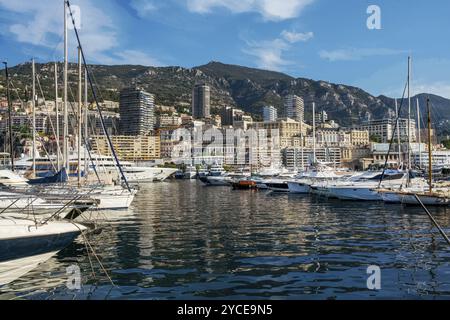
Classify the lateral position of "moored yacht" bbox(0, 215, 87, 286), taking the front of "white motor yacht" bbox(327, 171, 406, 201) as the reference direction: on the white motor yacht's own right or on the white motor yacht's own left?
on the white motor yacht's own left

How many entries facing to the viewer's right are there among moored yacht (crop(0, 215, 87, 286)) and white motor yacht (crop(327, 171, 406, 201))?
1

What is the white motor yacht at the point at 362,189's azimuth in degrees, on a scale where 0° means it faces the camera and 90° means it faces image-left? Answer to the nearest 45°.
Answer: approximately 90°

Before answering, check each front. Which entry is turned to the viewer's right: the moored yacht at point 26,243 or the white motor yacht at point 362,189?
the moored yacht

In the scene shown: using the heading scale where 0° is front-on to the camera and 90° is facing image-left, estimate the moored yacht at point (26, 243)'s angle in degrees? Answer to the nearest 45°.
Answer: approximately 270°

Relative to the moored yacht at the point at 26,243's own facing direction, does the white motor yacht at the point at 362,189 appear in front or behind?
in front
